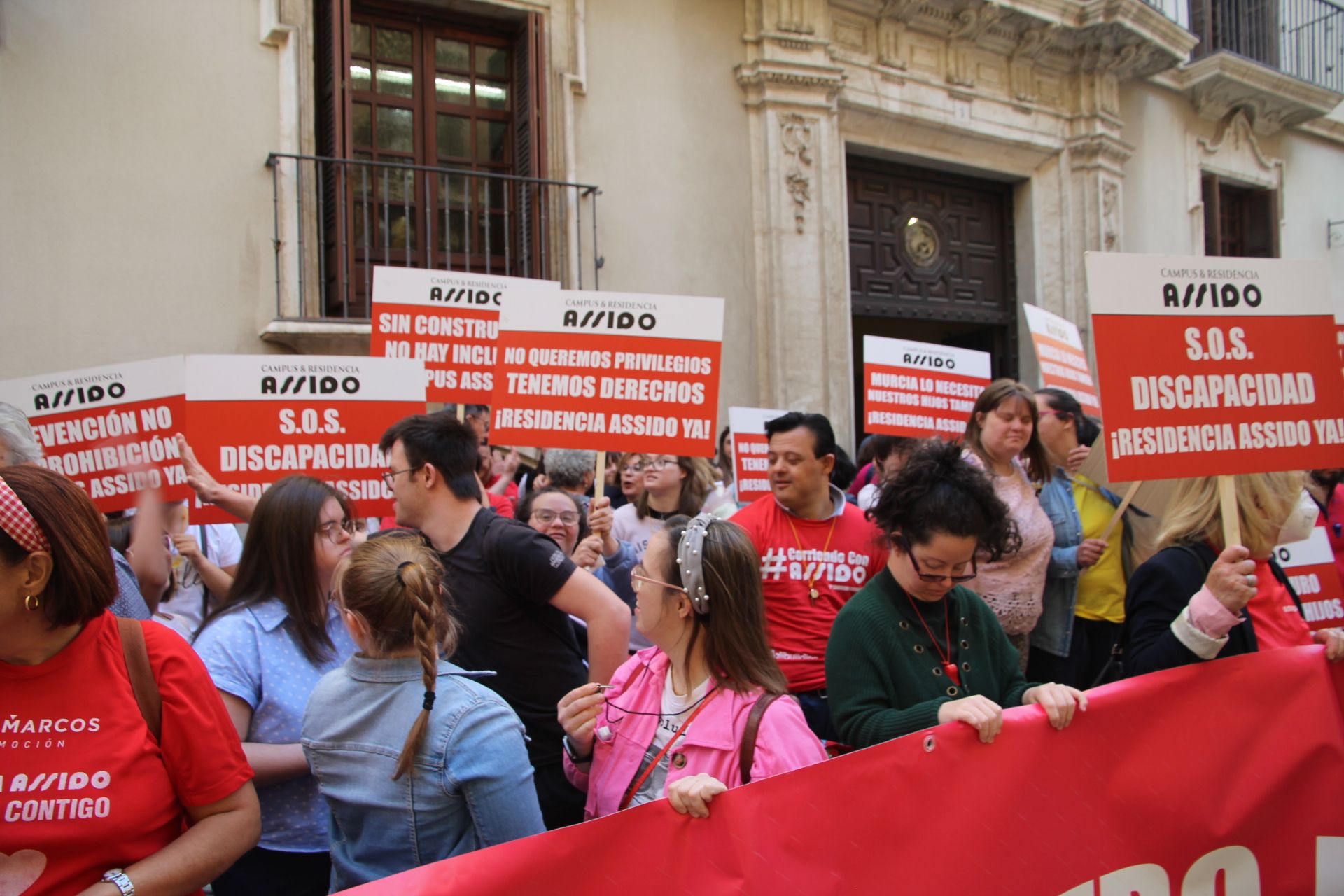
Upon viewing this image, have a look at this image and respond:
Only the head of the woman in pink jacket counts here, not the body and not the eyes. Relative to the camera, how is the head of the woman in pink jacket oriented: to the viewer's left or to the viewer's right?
to the viewer's left

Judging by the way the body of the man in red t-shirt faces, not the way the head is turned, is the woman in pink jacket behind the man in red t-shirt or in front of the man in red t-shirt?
in front

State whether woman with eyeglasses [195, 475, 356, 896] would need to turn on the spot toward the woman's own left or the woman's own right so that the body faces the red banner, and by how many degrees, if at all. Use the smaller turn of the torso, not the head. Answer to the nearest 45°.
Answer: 0° — they already face it

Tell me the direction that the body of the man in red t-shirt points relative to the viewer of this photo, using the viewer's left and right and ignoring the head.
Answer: facing the viewer

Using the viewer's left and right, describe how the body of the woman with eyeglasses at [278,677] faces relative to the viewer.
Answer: facing the viewer and to the right of the viewer

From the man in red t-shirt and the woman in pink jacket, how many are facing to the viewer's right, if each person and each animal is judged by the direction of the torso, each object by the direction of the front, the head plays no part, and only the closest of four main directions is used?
0

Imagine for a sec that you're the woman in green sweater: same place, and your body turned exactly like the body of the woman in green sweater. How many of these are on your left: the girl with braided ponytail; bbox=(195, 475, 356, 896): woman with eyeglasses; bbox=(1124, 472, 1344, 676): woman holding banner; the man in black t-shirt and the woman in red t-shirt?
1

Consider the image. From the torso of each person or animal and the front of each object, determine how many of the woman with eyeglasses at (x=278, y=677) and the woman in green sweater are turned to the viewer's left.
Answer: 0
